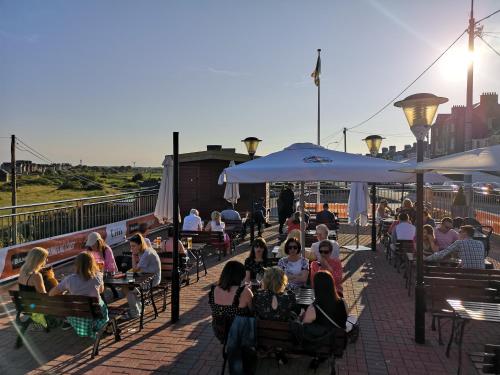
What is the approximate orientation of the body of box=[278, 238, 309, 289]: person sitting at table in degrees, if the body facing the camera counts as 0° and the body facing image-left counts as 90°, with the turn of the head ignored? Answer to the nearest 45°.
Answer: approximately 0°

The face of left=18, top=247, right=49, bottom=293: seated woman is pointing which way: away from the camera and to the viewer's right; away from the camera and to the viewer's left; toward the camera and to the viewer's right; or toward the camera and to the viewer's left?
away from the camera and to the viewer's right

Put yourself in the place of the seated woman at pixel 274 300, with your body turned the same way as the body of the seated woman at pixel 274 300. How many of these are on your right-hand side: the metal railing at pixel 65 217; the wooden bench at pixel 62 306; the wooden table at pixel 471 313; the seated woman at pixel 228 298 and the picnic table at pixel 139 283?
1

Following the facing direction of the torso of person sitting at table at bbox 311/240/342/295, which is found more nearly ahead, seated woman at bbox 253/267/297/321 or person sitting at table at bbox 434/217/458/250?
the seated woman

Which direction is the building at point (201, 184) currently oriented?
toward the camera

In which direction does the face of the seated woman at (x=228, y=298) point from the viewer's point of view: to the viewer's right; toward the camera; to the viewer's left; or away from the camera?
away from the camera

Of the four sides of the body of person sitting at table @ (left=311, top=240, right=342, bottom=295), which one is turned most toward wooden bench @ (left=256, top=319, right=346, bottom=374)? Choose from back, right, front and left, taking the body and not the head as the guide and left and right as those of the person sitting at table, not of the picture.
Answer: front

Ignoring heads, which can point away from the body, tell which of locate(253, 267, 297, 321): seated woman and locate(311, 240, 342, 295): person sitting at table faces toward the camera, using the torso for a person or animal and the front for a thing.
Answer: the person sitting at table

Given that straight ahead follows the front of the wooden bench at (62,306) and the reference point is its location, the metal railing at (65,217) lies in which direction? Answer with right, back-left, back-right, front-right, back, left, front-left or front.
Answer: front-left

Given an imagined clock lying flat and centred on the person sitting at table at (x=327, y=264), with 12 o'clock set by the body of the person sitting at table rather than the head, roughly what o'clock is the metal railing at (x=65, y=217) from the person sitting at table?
The metal railing is roughly at 4 o'clock from the person sitting at table.

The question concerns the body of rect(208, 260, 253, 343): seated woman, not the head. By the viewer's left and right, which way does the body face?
facing away from the viewer and to the right of the viewer

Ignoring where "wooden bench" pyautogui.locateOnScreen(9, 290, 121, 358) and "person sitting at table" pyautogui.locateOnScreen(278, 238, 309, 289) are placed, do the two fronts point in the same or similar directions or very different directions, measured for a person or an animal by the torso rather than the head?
very different directions

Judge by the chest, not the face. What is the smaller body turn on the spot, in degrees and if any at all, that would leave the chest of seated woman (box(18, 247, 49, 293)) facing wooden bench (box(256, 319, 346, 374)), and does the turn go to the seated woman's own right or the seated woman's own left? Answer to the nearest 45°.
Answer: approximately 90° to the seated woman's own right

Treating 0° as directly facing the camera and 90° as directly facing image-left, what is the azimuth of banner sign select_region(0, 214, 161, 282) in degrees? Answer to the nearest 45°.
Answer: approximately 315°

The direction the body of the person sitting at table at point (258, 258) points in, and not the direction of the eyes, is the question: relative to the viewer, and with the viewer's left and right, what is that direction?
facing the viewer

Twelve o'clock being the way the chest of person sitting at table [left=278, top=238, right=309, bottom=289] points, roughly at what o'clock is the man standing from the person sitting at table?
The man standing is roughly at 6 o'clock from the person sitting at table.

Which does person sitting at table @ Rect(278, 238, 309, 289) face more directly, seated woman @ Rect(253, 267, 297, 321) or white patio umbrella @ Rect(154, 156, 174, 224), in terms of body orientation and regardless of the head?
the seated woman

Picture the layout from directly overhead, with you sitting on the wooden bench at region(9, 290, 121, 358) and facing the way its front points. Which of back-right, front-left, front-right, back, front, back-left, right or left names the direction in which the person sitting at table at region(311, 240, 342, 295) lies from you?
front-right

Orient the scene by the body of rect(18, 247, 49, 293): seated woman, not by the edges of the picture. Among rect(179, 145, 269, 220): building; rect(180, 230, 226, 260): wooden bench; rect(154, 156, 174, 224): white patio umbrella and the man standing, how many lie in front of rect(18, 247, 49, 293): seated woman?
4

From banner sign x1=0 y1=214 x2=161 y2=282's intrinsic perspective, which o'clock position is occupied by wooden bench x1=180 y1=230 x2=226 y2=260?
The wooden bench is roughly at 11 o'clock from the banner sign.
